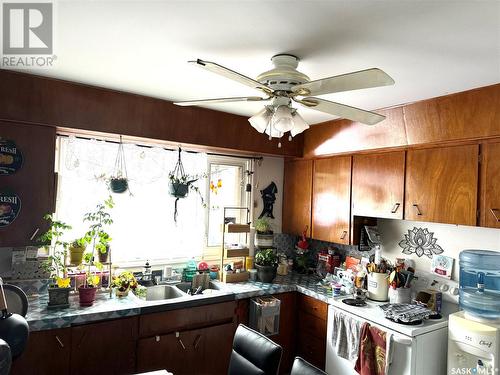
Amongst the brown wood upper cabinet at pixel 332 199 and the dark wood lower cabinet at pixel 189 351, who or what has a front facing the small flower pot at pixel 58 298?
the brown wood upper cabinet

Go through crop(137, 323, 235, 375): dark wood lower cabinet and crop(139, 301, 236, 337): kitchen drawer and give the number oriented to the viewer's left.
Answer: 0

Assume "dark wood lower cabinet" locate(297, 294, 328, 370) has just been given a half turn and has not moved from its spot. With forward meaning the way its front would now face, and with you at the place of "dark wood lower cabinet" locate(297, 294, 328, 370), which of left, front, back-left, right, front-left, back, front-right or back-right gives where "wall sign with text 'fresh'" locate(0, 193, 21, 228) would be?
back

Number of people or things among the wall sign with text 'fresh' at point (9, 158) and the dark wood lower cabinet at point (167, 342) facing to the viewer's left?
0

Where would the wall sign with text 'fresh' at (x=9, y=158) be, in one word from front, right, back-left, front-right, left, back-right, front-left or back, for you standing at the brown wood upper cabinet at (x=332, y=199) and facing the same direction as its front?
front

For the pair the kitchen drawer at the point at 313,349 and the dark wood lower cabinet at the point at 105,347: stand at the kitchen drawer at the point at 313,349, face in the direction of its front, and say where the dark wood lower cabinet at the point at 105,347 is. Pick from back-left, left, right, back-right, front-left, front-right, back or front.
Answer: front

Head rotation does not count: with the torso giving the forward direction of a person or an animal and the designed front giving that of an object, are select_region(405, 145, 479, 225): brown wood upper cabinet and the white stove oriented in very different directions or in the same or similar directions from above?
same or similar directions

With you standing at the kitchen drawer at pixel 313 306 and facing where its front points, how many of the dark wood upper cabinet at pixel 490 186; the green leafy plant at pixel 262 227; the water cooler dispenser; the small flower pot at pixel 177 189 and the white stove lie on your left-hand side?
3

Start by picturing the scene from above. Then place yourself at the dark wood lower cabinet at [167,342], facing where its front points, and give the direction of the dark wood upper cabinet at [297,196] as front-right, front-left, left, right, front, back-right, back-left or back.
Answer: left

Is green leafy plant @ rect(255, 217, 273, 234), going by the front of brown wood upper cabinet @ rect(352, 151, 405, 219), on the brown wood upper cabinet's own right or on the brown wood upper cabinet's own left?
on the brown wood upper cabinet's own right

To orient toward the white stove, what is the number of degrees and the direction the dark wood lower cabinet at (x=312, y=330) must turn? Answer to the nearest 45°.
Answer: approximately 90° to its left

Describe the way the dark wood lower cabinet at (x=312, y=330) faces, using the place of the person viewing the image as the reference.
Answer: facing the viewer and to the left of the viewer

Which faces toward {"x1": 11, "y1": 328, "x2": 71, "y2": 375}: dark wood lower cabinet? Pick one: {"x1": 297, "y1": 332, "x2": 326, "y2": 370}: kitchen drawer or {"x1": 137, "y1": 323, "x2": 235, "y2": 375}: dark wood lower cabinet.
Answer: the kitchen drawer

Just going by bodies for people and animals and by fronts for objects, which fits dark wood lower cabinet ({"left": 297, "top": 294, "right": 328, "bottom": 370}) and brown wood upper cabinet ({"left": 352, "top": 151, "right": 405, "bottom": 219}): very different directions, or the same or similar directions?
same or similar directions

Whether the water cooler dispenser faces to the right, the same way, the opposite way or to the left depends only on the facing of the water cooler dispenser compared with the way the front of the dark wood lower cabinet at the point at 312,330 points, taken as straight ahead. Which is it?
the same way

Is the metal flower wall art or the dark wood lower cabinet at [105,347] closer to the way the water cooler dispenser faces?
the dark wood lower cabinet
